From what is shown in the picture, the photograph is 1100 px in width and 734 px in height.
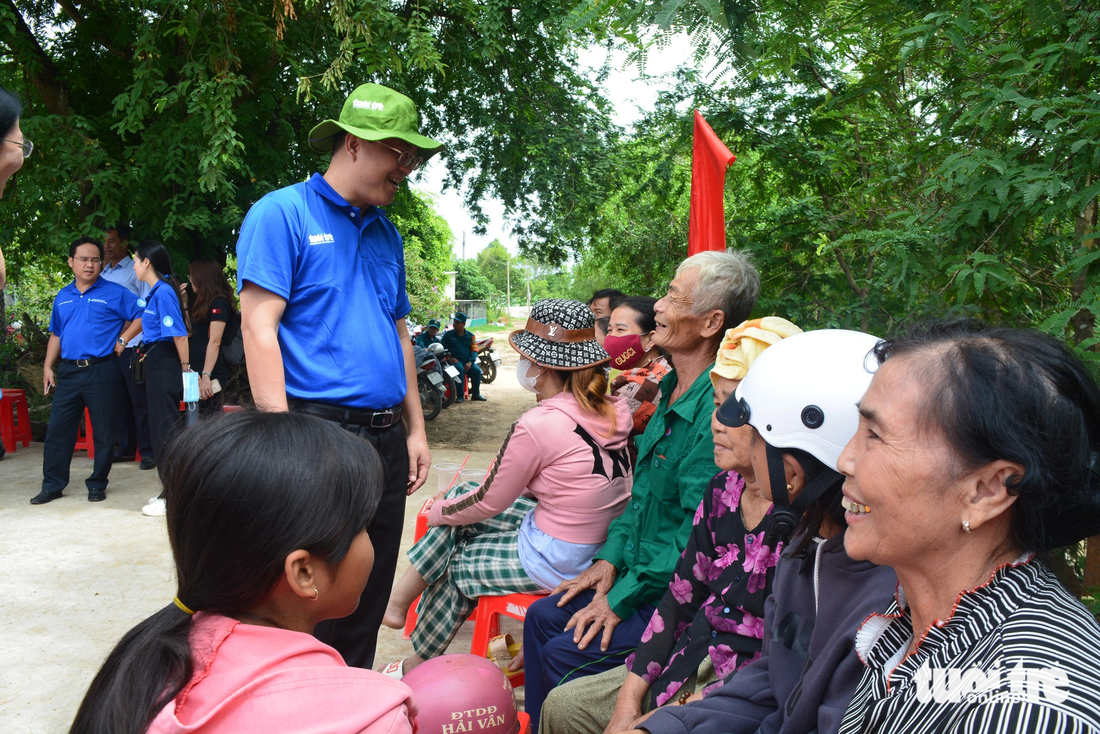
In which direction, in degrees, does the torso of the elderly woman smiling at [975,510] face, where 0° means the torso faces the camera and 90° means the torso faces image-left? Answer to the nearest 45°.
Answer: approximately 90°

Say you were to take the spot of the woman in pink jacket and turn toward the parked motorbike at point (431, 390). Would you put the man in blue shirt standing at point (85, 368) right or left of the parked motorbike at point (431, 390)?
left

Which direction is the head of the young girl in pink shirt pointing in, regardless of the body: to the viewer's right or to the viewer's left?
to the viewer's right

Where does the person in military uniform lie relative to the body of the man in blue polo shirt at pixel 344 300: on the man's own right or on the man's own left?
on the man's own left

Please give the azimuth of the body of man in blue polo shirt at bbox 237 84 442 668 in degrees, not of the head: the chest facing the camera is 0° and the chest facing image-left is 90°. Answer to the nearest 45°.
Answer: approximately 315°

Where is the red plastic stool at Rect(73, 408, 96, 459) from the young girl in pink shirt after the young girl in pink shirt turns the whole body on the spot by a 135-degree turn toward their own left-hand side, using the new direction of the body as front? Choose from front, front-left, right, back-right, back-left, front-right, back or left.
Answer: right

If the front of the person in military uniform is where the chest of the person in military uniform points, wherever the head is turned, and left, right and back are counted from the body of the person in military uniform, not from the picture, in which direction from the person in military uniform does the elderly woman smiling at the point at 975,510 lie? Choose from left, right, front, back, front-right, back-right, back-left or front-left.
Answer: front

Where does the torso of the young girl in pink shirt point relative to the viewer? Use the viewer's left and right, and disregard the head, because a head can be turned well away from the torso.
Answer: facing away from the viewer and to the right of the viewer

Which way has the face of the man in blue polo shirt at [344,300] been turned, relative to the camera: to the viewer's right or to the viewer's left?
to the viewer's right

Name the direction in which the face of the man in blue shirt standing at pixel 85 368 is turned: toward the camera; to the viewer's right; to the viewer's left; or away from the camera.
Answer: toward the camera

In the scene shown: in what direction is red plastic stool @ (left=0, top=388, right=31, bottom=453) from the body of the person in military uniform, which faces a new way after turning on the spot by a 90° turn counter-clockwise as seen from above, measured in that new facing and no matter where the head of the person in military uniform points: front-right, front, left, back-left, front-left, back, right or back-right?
back-right

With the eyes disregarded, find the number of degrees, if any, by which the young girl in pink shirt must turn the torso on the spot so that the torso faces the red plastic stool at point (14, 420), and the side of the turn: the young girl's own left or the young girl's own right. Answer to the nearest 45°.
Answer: approximately 45° to the young girl's own left

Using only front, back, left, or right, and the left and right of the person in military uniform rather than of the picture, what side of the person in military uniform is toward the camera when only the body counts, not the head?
front
